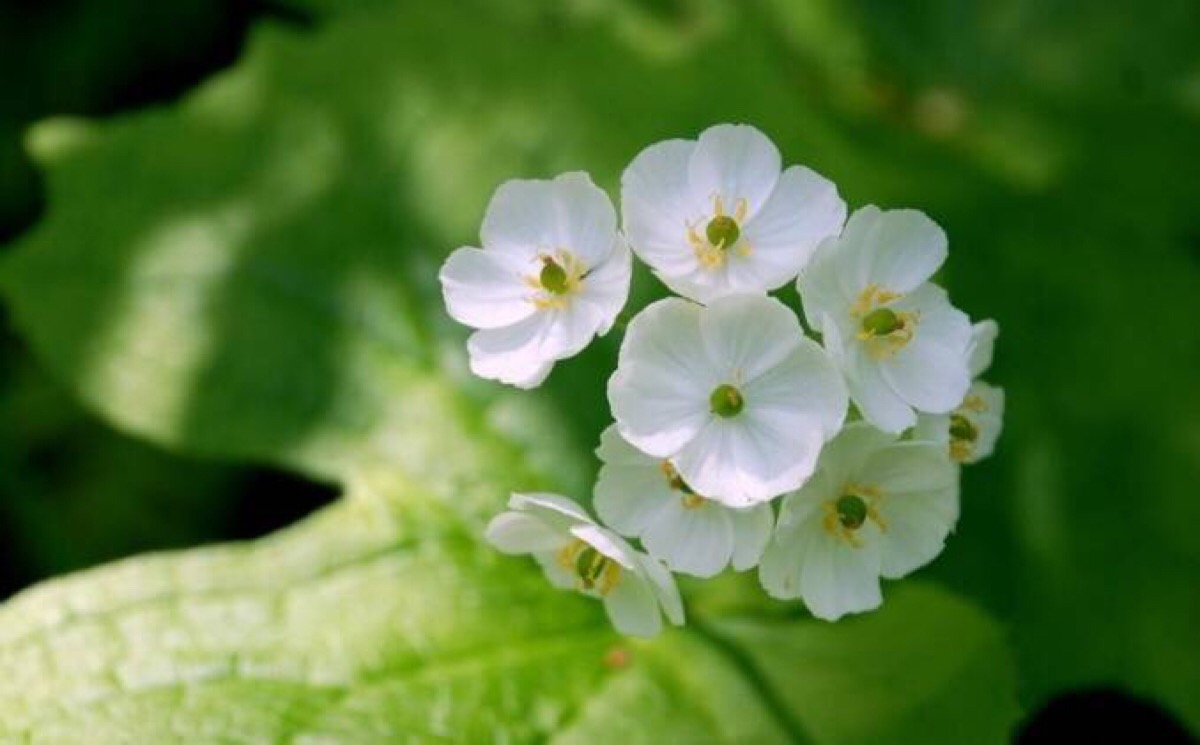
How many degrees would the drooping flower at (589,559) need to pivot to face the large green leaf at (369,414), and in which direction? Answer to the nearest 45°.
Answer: approximately 90° to its right

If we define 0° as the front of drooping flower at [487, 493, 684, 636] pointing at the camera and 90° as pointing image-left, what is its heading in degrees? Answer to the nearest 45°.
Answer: approximately 45°
